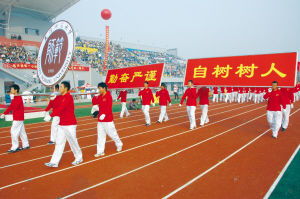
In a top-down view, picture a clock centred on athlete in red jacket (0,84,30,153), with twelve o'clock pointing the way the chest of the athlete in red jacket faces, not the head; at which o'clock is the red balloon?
The red balloon is roughly at 4 o'clock from the athlete in red jacket.

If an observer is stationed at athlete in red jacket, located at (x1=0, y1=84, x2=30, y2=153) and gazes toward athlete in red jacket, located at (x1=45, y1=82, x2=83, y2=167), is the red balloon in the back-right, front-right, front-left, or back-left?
back-left

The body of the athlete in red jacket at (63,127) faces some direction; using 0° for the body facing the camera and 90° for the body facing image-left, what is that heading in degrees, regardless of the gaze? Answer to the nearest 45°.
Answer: approximately 90°

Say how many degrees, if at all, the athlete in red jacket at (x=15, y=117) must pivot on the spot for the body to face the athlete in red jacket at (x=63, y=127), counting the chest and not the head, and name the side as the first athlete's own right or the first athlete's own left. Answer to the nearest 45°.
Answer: approximately 90° to the first athlete's own left

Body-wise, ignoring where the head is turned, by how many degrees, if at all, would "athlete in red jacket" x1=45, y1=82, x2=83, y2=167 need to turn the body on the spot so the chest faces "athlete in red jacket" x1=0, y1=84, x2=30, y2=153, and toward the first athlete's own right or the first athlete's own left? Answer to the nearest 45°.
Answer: approximately 45° to the first athlete's own right

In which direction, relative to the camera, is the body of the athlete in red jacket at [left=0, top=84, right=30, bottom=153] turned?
to the viewer's left

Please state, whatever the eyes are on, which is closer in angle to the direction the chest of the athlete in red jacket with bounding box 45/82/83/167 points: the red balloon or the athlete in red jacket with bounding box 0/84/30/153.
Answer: the athlete in red jacket

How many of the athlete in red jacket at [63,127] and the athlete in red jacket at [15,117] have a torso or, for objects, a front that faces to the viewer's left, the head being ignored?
2

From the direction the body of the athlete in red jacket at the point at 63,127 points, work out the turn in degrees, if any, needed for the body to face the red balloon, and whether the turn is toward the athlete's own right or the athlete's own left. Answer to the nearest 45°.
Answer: approximately 90° to the athlete's own right
